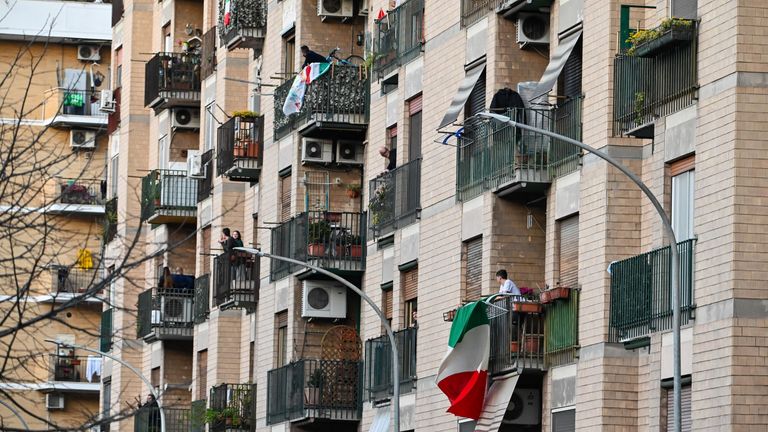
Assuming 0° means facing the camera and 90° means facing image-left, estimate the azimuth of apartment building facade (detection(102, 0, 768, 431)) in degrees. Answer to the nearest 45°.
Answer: approximately 45°

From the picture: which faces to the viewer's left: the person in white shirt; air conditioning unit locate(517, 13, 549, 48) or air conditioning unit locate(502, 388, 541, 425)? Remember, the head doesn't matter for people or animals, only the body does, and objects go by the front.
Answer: the person in white shirt

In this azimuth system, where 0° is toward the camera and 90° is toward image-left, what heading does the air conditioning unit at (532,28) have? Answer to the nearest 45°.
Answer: approximately 0°

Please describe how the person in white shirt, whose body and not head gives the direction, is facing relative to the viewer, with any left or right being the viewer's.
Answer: facing to the left of the viewer

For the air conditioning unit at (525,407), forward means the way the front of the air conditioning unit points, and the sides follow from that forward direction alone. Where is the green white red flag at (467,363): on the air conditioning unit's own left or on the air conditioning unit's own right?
on the air conditioning unit's own right
